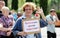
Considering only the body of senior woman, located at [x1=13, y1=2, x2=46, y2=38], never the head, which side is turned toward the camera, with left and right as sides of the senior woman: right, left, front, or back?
front

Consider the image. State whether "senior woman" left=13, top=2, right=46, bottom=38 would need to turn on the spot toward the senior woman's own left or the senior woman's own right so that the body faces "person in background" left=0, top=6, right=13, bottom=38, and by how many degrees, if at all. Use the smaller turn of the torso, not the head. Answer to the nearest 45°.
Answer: approximately 135° to the senior woman's own right
